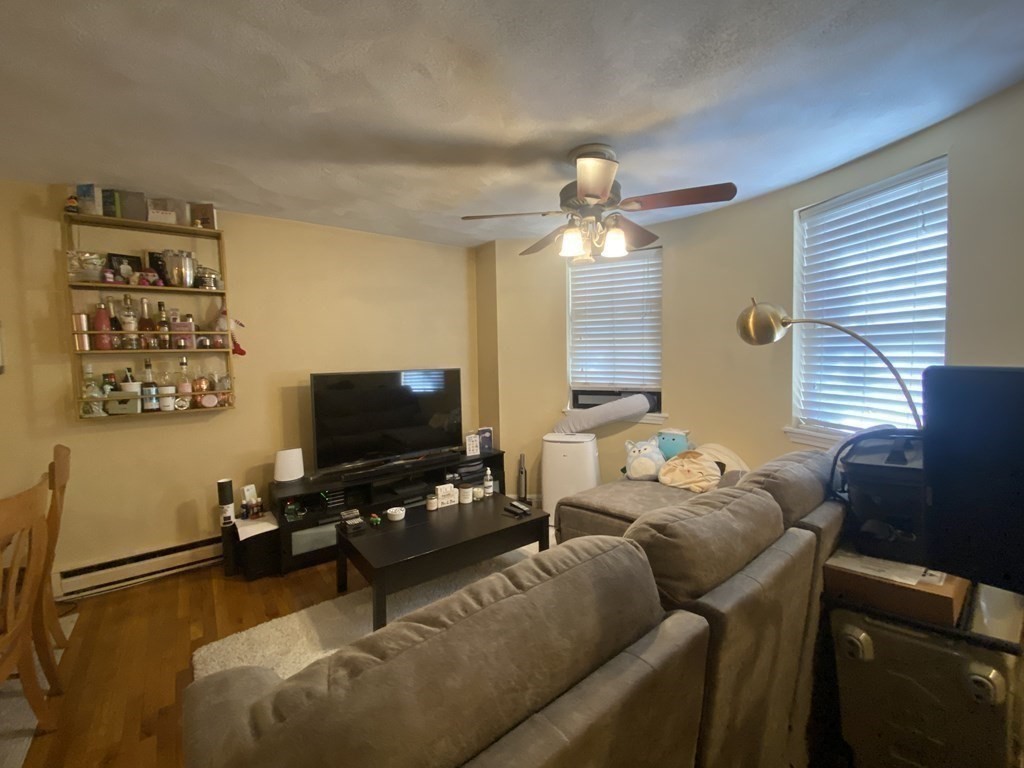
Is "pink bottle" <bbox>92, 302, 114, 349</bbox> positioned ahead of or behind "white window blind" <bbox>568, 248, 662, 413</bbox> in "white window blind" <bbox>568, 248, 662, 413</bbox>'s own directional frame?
ahead

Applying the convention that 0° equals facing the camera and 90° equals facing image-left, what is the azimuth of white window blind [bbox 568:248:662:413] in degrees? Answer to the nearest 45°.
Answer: approximately 45°

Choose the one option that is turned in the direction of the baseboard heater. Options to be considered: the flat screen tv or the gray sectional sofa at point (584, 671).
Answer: the gray sectional sofa

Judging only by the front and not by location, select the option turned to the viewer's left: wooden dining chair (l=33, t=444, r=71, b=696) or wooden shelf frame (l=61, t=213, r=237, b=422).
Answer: the wooden dining chair

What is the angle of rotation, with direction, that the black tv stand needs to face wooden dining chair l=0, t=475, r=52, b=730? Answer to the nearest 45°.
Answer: approximately 90° to its right

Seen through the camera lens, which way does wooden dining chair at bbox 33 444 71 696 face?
facing to the left of the viewer

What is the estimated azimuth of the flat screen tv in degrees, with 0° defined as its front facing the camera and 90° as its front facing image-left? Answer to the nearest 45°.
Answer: approximately 315°

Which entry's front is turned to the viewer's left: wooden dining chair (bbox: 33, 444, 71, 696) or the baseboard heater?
the wooden dining chair

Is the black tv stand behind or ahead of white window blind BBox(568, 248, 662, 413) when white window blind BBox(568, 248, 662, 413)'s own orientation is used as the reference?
ahead

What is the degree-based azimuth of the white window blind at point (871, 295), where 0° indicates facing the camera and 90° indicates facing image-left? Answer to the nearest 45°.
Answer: approximately 45°

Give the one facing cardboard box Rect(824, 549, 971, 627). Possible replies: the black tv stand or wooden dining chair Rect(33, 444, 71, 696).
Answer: the black tv stand
